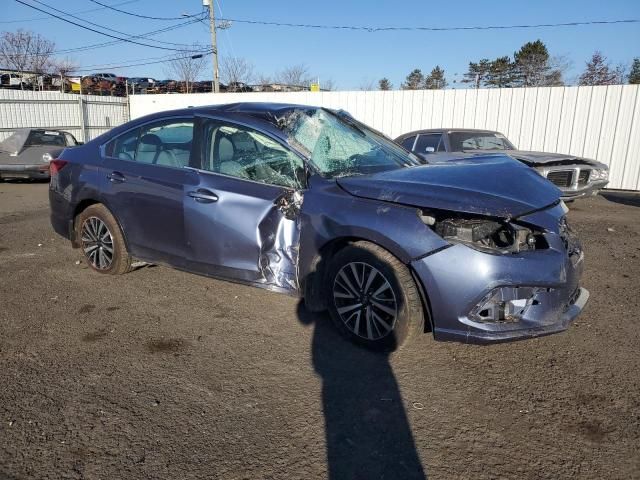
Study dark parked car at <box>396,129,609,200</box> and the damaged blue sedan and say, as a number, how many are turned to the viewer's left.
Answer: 0

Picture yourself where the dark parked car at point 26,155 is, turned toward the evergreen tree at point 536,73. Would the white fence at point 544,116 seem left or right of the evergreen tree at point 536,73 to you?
right

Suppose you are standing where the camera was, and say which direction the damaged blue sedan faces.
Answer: facing the viewer and to the right of the viewer

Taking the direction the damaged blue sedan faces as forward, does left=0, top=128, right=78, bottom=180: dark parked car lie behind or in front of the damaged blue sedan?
behind

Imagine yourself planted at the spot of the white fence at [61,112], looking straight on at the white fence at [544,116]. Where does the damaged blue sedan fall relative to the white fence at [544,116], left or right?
right

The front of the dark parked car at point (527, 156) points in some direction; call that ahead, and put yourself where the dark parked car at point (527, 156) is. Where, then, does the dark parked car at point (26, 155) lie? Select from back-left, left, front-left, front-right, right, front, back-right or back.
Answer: back-right

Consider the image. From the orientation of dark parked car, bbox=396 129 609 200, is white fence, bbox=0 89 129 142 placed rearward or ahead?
rearward

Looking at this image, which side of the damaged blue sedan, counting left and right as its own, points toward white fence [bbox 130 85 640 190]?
left

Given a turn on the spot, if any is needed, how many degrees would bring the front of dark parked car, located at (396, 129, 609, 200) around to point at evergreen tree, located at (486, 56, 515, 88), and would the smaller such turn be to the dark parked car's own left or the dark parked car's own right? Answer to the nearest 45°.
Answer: approximately 135° to the dark parked car's own left

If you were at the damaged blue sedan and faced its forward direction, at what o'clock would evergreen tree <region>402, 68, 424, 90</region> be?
The evergreen tree is roughly at 8 o'clock from the damaged blue sedan.

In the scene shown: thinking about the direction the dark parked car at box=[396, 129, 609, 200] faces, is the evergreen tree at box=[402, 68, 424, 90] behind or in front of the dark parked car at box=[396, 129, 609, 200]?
behind

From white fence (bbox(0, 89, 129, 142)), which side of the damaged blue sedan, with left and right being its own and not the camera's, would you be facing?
back

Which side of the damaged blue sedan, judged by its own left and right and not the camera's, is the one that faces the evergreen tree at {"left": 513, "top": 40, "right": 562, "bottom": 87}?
left
